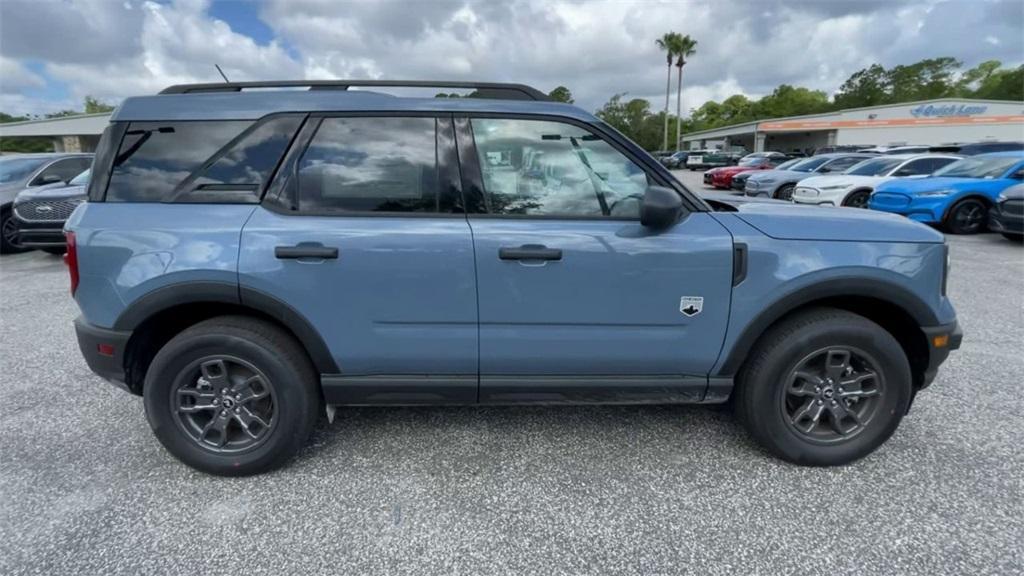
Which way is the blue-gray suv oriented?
to the viewer's right

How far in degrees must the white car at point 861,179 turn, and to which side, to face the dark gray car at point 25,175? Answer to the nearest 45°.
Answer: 0° — it already faces it

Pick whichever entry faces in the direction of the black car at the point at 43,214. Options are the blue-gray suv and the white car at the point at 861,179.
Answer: the white car

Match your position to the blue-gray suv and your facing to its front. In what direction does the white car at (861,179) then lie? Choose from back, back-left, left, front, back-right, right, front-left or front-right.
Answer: front-left

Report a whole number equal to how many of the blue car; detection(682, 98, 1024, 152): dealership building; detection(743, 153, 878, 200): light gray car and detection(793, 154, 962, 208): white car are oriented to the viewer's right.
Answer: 0

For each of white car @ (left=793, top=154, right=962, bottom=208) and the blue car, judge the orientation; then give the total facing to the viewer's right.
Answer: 0

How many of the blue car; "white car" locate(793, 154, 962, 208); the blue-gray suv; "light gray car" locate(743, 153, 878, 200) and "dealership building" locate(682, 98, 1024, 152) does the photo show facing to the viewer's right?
1

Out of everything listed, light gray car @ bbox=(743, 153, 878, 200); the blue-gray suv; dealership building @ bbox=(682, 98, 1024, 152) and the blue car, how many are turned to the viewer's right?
1

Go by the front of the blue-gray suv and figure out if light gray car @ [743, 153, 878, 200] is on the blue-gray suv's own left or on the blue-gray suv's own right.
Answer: on the blue-gray suv's own left

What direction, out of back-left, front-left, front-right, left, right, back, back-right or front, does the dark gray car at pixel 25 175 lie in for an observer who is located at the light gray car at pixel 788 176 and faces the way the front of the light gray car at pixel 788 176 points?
front

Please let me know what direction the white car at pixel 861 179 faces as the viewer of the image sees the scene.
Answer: facing the viewer and to the left of the viewer

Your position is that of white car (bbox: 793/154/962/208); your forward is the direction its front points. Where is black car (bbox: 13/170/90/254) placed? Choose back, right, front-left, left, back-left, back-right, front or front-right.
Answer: front

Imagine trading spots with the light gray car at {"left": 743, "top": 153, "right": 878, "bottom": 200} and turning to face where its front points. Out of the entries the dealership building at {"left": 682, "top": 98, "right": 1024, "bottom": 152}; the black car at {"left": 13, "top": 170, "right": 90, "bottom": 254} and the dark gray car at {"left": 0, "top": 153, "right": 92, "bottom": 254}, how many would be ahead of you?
2

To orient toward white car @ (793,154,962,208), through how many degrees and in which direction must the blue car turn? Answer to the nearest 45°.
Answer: approximately 90° to its right

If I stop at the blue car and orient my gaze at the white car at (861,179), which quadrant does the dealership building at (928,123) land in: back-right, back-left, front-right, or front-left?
front-right
